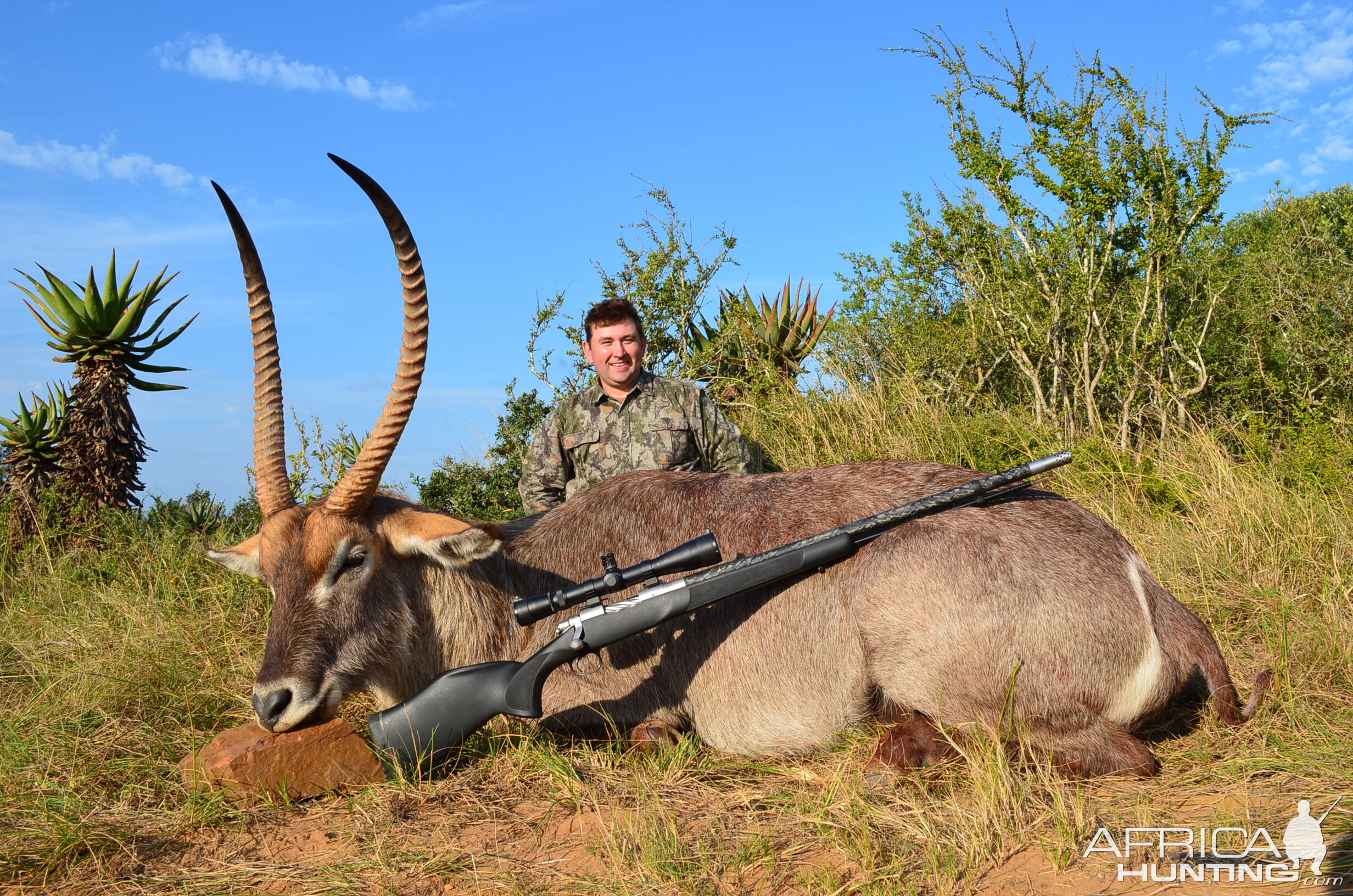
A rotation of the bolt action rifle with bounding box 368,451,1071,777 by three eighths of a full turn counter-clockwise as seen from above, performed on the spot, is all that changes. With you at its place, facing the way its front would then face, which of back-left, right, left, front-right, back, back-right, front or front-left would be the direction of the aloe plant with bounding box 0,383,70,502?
front

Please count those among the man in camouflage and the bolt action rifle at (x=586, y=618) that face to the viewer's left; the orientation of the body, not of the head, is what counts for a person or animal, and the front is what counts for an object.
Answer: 0

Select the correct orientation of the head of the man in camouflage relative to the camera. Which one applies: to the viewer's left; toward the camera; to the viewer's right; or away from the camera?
toward the camera

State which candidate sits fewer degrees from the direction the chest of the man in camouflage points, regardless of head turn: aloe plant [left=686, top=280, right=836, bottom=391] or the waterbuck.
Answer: the waterbuck

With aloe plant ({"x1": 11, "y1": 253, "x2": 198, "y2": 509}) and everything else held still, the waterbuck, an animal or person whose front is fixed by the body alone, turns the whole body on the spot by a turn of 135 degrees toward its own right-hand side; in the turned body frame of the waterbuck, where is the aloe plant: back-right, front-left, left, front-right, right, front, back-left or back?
left

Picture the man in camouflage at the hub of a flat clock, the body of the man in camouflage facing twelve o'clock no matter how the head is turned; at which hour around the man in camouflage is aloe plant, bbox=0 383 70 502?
The aloe plant is roughly at 4 o'clock from the man in camouflage.

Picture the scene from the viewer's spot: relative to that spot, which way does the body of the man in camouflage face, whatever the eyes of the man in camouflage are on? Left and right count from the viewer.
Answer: facing the viewer

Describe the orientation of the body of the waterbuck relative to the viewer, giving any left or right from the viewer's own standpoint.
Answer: facing to the left of the viewer

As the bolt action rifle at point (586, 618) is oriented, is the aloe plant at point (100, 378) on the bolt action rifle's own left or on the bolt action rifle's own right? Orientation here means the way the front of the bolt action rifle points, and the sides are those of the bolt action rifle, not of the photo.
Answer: on the bolt action rifle's own left

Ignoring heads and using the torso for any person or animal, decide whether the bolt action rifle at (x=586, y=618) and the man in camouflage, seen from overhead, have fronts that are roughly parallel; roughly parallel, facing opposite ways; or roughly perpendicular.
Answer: roughly perpendicular

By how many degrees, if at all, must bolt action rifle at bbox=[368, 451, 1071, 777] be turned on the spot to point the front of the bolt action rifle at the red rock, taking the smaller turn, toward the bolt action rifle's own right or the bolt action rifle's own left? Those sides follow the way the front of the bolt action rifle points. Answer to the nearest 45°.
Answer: approximately 180°

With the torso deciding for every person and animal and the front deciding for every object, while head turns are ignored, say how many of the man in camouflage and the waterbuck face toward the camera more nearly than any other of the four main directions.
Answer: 1

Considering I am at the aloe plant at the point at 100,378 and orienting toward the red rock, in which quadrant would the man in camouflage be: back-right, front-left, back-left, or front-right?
front-left

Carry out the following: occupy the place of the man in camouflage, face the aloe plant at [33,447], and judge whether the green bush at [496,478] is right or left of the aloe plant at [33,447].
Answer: right

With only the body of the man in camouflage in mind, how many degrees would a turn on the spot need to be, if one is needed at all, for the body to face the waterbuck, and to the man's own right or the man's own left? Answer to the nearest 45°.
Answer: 0° — they already face it

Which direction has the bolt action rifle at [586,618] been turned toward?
to the viewer's right

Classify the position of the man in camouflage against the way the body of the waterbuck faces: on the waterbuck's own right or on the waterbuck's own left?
on the waterbuck's own right
